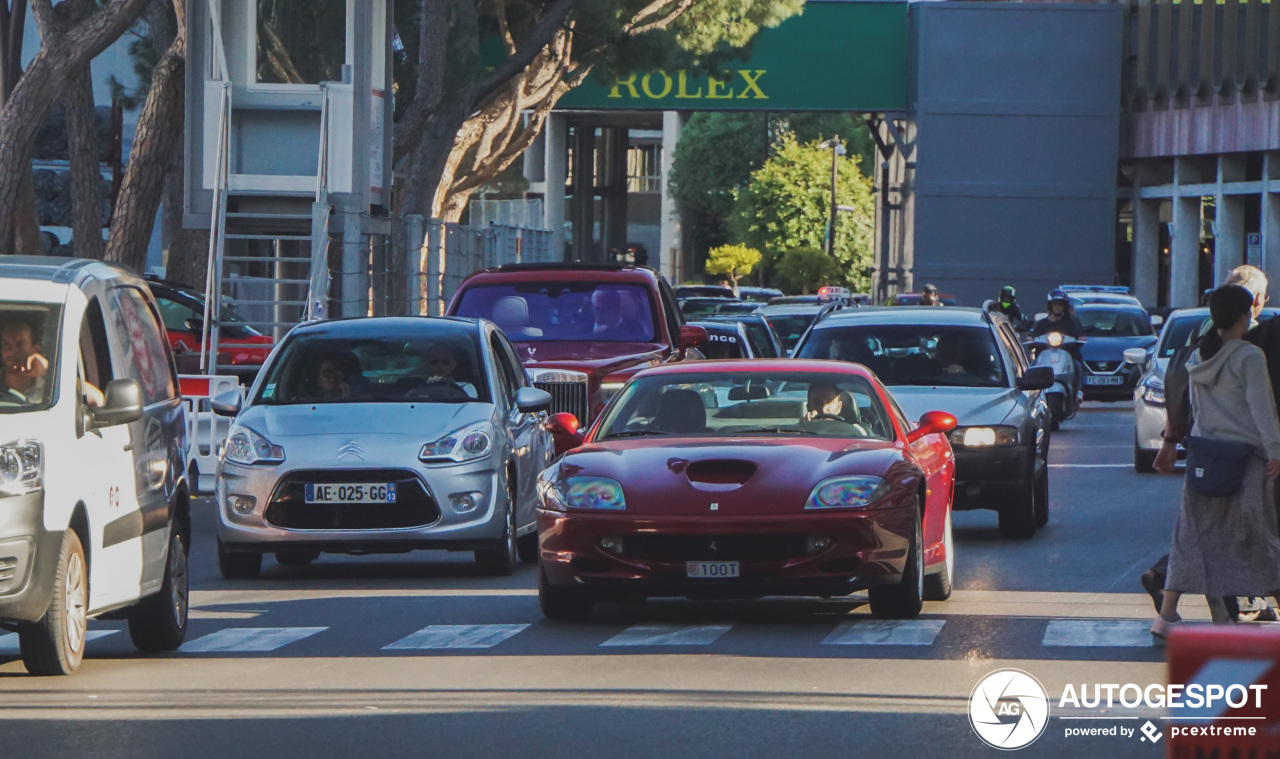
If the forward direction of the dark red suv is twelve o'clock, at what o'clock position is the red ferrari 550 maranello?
The red ferrari 550 maranello is roughly at 12 o'clock from the dark red suv.

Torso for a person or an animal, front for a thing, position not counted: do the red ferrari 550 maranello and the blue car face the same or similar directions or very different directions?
same or similar directions

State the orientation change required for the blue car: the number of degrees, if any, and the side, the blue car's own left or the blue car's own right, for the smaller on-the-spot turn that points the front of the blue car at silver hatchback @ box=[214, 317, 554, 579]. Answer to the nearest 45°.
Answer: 0° — it already faces it

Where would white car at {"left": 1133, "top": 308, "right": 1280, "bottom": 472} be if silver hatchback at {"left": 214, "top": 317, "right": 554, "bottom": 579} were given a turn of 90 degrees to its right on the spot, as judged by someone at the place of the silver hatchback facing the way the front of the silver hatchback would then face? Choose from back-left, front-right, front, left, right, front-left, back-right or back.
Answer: back-right

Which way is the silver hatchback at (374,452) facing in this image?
toward the camera

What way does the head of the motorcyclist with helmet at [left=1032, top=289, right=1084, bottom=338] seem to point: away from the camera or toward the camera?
toward the camera

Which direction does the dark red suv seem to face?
toward the camera

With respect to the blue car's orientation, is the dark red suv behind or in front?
in front

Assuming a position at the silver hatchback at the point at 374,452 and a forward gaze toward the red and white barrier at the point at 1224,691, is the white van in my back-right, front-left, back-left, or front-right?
front-right

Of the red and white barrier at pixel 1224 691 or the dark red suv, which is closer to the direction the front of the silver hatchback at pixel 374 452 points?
the red and white barrier

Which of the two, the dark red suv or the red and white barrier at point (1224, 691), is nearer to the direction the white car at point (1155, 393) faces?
the red and white barrier

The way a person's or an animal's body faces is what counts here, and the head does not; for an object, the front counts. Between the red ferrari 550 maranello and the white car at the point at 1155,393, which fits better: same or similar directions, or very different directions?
same or similar directions

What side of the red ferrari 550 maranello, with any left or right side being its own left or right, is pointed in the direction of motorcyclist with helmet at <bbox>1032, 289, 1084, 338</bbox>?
back

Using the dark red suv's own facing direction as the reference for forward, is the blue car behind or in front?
behind
